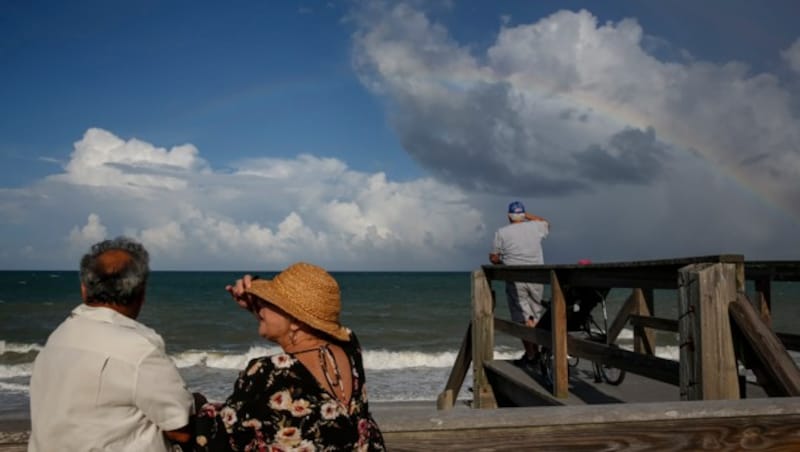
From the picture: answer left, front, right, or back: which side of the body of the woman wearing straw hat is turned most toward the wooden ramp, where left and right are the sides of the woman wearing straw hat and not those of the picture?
right

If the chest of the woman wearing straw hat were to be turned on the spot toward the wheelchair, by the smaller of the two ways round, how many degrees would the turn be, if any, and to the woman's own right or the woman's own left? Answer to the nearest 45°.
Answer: approximately 90° to the woman's own right

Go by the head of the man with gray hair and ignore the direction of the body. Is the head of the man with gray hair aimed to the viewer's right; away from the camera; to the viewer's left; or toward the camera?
away from the camera

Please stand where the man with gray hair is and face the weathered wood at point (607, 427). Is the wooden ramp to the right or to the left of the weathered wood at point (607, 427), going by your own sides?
left

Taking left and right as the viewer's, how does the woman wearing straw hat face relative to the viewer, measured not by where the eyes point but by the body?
facing away from the viewer and to the left of the viewer

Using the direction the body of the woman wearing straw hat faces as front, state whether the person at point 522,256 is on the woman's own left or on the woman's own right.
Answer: on the woman's own right

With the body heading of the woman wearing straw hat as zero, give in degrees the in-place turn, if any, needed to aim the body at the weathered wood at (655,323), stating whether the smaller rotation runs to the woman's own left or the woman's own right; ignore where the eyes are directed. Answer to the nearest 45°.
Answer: approximately 90° to the woman's own right

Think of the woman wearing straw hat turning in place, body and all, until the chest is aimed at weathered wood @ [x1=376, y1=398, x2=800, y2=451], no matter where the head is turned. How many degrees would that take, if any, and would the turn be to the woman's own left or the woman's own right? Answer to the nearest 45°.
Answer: approximately 135° to the woman's own right
